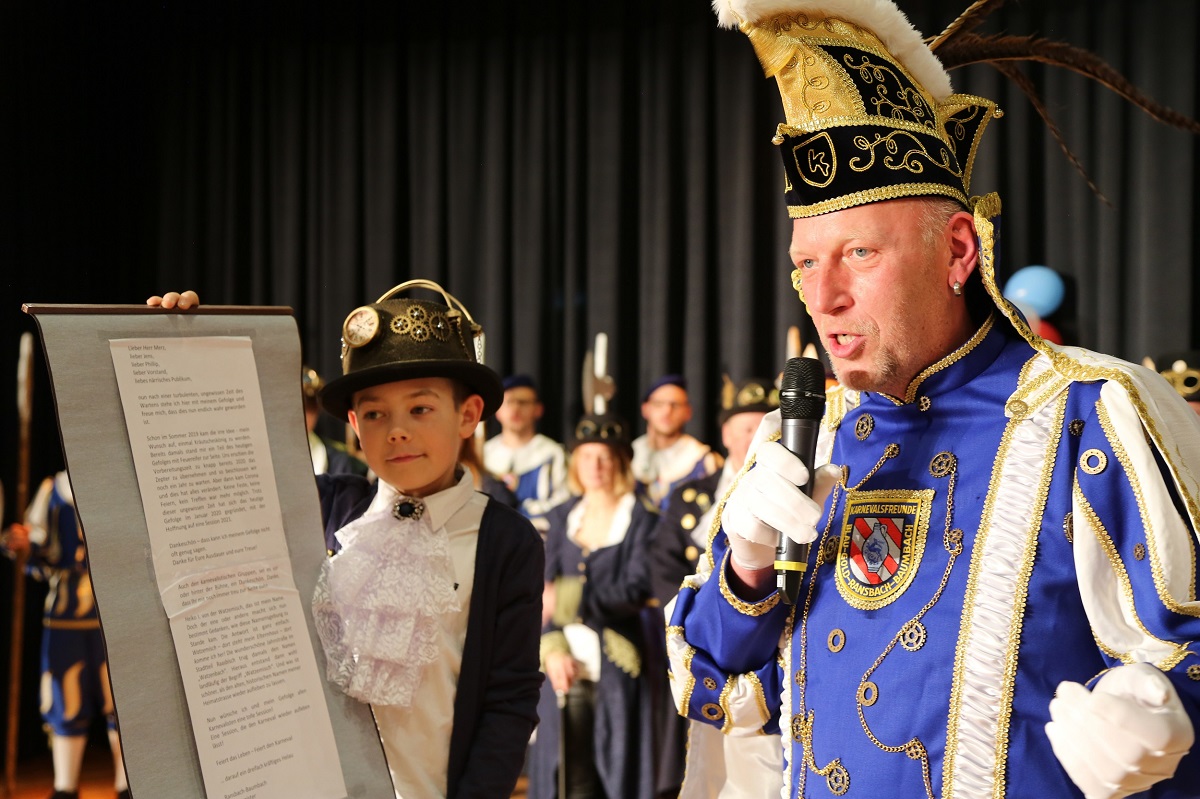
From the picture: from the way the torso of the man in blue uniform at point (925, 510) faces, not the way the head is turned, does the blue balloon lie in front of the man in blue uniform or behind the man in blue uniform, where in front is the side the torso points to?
behind

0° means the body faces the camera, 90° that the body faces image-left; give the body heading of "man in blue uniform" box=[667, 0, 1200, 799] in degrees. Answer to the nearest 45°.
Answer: approximately 45°

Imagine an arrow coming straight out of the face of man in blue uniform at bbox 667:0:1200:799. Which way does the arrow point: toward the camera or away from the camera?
toward the camera

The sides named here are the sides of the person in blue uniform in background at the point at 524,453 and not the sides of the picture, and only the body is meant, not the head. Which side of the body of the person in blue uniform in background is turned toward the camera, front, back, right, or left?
front

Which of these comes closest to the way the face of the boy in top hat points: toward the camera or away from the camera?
toward the camera

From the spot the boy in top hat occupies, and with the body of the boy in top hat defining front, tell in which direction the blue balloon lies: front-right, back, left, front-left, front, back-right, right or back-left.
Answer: back

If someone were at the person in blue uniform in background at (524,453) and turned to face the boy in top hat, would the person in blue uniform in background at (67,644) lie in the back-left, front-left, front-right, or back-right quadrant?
front-right

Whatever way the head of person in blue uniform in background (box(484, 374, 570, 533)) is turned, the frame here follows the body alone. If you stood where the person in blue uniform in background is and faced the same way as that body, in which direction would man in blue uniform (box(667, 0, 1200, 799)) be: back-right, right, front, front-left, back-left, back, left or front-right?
front

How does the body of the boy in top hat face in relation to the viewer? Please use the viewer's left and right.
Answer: facing the viewer and to the left of the viewer

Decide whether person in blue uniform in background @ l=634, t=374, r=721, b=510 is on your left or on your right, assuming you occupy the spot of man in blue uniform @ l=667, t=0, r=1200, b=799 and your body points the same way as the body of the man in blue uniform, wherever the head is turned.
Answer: on your right

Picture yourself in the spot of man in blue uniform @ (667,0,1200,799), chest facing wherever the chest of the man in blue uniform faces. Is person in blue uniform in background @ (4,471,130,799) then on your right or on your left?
on your right

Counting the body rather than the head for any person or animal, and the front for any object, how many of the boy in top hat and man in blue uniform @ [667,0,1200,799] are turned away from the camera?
0
